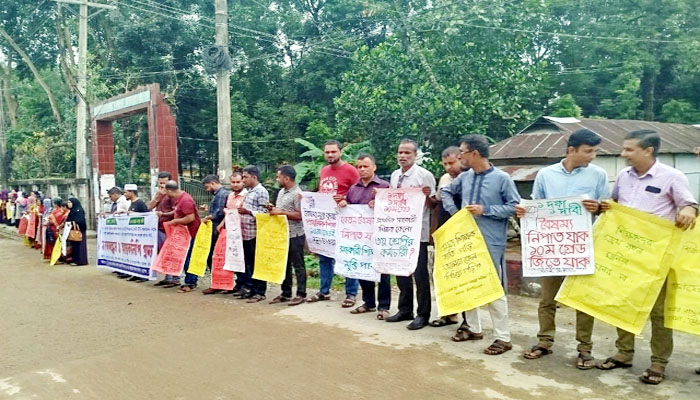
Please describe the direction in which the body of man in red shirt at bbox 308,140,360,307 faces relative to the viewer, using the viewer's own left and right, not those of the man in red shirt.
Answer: facing the viewer and to the left of the viewer

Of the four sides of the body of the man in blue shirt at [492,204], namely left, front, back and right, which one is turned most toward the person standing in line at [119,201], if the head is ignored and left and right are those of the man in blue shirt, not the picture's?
right

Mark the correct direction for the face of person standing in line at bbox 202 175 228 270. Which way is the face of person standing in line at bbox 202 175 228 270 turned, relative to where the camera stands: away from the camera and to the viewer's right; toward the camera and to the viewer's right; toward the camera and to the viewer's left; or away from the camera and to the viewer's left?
toward the camera and to the viewer's left

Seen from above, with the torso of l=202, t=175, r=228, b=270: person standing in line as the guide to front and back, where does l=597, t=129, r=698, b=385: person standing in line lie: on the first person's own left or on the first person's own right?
on the first person's own left

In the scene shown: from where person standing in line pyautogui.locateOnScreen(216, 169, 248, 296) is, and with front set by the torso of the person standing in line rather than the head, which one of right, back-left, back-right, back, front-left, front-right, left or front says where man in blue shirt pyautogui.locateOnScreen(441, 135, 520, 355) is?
left

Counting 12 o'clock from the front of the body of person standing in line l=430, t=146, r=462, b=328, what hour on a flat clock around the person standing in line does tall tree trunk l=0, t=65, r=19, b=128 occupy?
The tall tree trunk is roughly at 3 o'clock from the person standing in line.

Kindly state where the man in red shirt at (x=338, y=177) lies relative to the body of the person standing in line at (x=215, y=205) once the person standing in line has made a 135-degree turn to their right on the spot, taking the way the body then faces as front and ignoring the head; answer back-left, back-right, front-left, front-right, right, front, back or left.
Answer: right

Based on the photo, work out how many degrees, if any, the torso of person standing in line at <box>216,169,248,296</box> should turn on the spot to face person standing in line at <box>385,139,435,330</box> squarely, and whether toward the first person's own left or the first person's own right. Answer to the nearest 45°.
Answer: approximately 90° to the first person's own left

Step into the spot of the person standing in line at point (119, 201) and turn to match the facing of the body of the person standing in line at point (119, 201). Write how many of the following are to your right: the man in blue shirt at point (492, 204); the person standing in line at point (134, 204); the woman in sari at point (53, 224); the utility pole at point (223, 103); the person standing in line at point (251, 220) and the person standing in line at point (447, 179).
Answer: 1

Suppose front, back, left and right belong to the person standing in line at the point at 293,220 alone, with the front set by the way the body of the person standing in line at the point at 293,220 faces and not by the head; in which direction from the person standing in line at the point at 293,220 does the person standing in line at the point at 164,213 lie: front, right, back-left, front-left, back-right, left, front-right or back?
right

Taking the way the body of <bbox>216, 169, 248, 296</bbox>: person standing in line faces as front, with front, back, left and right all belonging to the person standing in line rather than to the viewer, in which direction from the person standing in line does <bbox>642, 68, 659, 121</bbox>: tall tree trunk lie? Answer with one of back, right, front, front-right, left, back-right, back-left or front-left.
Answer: back

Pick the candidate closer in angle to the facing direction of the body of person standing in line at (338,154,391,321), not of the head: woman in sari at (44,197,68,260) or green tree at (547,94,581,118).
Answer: the woman in sari

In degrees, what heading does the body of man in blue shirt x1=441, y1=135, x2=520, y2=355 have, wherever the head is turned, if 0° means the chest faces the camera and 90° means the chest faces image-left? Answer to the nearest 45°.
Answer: approximately 45°

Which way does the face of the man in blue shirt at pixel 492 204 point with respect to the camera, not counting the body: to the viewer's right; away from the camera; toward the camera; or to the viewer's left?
to the viewer's left
